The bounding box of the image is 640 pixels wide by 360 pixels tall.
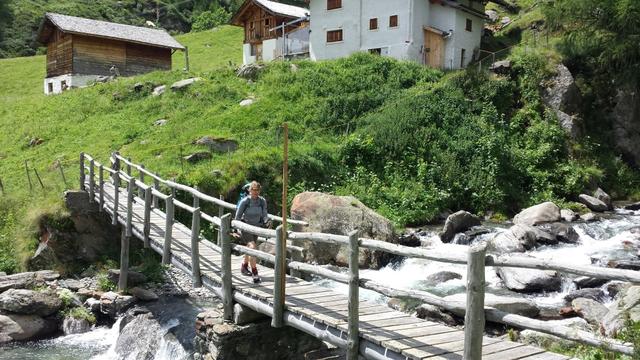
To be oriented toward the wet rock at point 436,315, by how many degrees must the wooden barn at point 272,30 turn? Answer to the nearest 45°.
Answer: approximately 45° to its left

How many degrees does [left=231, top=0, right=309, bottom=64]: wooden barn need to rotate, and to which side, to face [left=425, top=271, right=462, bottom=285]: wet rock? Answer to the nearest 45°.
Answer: approximately 45° to its left

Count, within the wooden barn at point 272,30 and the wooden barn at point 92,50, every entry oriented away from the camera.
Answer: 0

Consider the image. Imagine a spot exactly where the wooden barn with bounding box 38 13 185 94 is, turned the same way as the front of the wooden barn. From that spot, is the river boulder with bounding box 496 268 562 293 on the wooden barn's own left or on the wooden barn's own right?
on the wooden barn's own left

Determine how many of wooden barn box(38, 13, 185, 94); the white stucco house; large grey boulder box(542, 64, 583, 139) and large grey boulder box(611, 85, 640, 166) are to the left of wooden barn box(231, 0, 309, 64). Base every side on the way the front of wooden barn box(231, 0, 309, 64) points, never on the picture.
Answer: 3

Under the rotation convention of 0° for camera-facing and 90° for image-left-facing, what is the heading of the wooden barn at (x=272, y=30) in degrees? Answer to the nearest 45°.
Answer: approximately 45°

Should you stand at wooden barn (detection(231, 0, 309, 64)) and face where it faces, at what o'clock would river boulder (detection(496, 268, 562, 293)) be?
The river boulder is roughly at 10 o'clock from the wooden barn.

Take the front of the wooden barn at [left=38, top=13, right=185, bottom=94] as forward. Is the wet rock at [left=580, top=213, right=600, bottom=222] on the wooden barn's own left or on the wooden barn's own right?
on the wooden barn's own left
